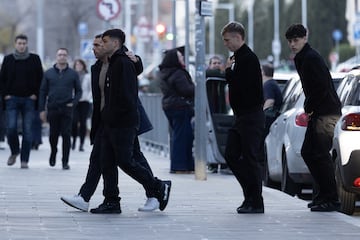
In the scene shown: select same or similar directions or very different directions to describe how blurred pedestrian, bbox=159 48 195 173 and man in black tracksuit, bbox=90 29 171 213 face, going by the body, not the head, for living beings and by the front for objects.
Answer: very different directions

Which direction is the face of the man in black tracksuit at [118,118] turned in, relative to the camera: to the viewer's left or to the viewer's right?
to the viewer's left

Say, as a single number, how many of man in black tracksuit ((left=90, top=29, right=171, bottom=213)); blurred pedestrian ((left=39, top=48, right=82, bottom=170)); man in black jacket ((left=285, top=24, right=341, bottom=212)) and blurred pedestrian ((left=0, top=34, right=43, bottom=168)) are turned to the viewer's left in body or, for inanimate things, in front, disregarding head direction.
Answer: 2

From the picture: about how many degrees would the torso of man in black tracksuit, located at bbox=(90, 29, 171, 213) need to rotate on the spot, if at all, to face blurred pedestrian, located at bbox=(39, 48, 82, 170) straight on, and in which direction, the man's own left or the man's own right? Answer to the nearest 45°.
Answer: approximately 90° to the man's own right

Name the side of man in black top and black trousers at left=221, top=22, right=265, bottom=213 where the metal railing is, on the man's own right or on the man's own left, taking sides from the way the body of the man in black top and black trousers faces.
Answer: on the man's own right

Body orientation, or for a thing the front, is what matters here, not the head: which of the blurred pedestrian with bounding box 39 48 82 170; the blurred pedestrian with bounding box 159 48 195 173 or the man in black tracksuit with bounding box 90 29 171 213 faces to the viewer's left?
the man in black tracksuit

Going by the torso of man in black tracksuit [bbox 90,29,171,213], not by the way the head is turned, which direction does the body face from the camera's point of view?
to the viewer's left
